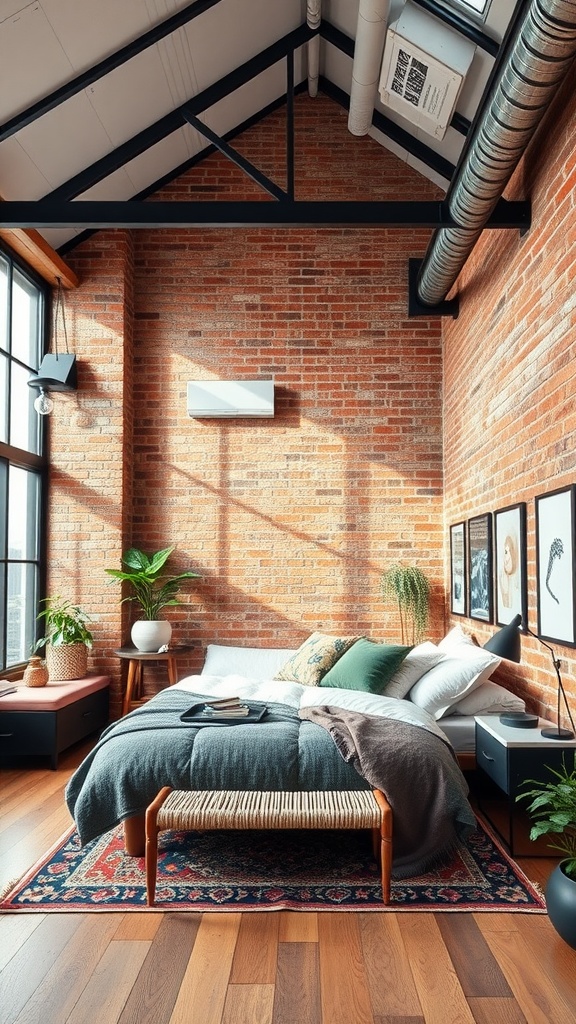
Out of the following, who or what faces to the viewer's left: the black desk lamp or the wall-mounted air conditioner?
the black desk lamp

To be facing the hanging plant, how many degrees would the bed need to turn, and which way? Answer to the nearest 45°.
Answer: approximately 180°

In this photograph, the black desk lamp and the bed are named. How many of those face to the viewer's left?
1

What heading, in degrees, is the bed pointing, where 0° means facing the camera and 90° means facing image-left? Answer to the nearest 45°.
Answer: approximately 0°

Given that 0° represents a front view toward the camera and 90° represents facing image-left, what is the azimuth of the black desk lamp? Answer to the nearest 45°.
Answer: approximately 90°

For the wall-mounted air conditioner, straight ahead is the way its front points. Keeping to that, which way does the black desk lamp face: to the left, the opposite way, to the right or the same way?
to the right

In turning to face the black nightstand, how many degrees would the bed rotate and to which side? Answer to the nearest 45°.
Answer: approximately 90° to its left
